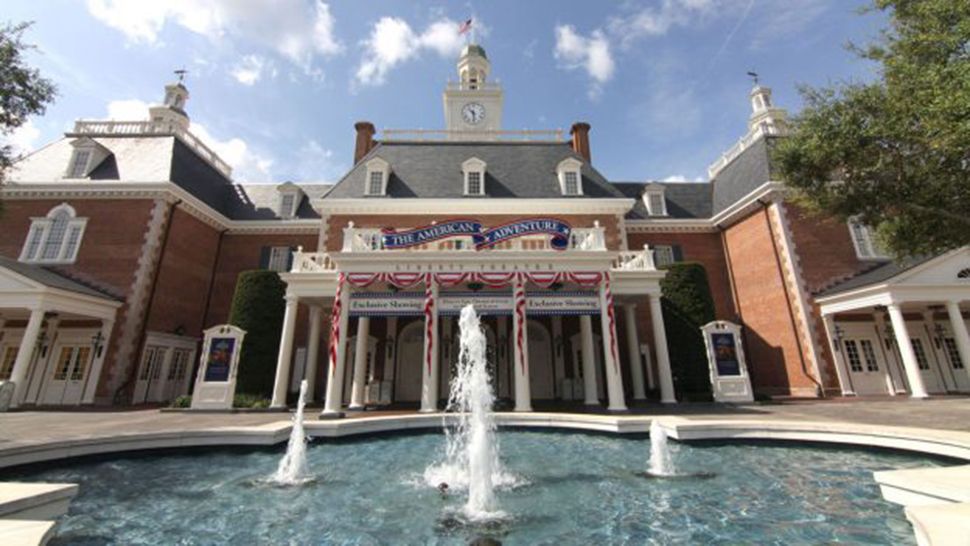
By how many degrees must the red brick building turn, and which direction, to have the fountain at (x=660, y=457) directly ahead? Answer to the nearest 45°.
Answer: approximately 45° to its left

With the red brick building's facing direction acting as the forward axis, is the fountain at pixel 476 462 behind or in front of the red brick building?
in front

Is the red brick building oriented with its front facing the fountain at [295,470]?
yes

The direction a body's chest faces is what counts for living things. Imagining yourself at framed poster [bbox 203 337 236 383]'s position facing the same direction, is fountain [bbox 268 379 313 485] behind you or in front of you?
in front

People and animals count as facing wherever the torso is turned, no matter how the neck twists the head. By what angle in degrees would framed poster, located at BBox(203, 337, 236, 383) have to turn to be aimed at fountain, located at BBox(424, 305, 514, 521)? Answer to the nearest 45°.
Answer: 0° — it already faces it

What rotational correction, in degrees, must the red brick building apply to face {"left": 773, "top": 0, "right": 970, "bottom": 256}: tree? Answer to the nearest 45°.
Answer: approximately 45° to its left

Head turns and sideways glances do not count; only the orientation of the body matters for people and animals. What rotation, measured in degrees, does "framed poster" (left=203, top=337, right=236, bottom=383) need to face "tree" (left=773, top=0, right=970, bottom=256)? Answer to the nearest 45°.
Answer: approximately 45° to its left

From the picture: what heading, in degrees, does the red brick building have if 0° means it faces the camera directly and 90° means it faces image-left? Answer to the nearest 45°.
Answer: approximately 0°

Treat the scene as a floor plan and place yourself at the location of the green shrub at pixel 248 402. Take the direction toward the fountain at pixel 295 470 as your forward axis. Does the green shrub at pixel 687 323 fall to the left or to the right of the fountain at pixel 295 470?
left
